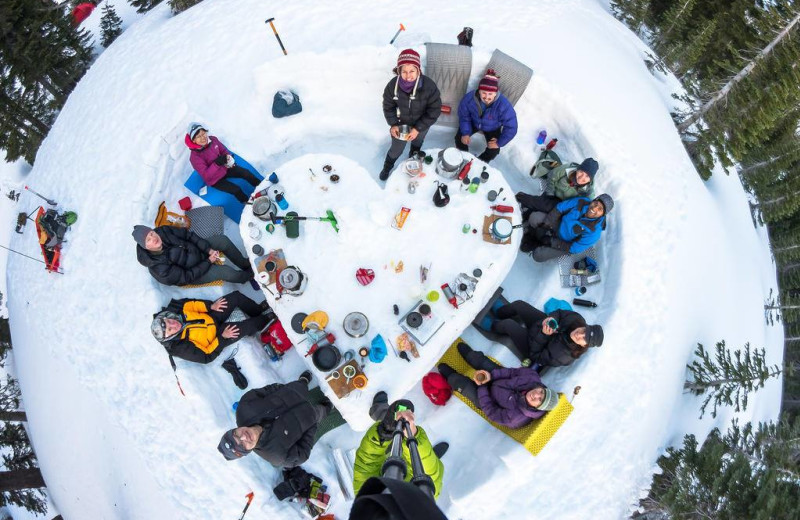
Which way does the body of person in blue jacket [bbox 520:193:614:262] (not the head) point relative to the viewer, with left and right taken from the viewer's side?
facing the viewer and to the left of the viewer

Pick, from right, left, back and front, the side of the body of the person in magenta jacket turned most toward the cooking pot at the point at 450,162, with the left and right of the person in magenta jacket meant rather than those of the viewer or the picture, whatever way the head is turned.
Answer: front

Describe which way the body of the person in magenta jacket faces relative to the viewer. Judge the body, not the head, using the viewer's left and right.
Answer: facing the viewer and to the right of the viewer

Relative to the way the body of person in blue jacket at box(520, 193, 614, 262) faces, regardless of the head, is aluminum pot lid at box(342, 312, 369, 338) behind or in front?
in front

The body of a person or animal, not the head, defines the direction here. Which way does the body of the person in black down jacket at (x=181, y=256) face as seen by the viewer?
to the viewer's right

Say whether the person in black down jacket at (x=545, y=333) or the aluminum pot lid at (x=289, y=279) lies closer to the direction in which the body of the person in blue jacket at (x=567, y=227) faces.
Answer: the aluminum pot lid

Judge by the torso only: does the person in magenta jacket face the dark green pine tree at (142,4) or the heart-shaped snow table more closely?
the heart-shaped snow table

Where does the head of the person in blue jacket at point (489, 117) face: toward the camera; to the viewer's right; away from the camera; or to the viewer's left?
toward the camera
